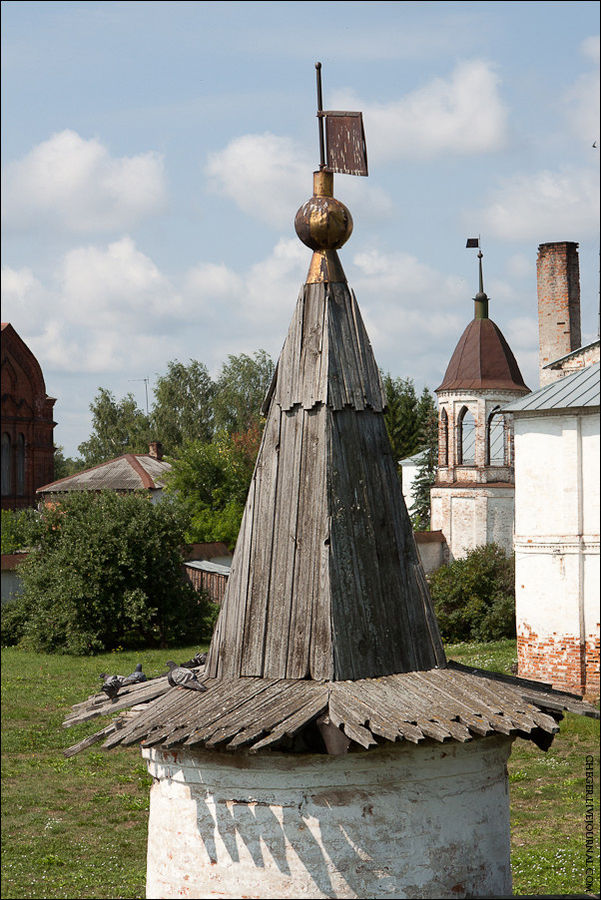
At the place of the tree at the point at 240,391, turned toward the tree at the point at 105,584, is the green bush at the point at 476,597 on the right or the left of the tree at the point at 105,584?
left

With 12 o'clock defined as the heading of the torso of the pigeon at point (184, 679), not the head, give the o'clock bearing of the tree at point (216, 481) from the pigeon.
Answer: The tree is roughly at 3 o'clock from the pigeon.

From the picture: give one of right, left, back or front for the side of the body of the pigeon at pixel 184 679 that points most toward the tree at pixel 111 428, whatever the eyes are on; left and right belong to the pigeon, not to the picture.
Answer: right

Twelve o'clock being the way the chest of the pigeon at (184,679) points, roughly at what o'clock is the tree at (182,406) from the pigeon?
The tree is roughly at 3 o'clock from the pigeon.

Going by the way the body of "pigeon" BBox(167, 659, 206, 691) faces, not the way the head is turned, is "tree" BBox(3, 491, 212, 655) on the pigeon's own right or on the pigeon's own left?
on the pigeon's own right

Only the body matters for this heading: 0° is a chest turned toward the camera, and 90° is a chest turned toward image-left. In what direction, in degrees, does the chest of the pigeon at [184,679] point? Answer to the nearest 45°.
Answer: approximately 90°

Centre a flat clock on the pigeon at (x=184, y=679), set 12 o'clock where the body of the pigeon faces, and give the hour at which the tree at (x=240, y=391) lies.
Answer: The tree is roughly at 3 o'clock from the pigeon.

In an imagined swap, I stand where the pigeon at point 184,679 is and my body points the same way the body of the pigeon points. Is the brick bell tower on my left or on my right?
on my right

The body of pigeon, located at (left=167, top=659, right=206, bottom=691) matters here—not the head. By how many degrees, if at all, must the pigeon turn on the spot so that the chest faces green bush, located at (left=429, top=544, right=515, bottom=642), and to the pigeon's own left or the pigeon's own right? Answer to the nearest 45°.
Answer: approximately 90° to the pigeon's own right
